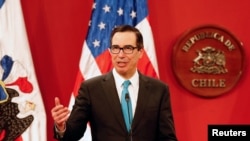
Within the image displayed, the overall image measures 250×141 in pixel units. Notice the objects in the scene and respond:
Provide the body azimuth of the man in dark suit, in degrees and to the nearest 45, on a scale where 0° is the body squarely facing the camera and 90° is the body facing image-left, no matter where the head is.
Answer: approximately 0°

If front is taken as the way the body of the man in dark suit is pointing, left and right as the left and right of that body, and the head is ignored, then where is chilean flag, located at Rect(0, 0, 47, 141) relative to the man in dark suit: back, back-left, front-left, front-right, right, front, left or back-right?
back-right
